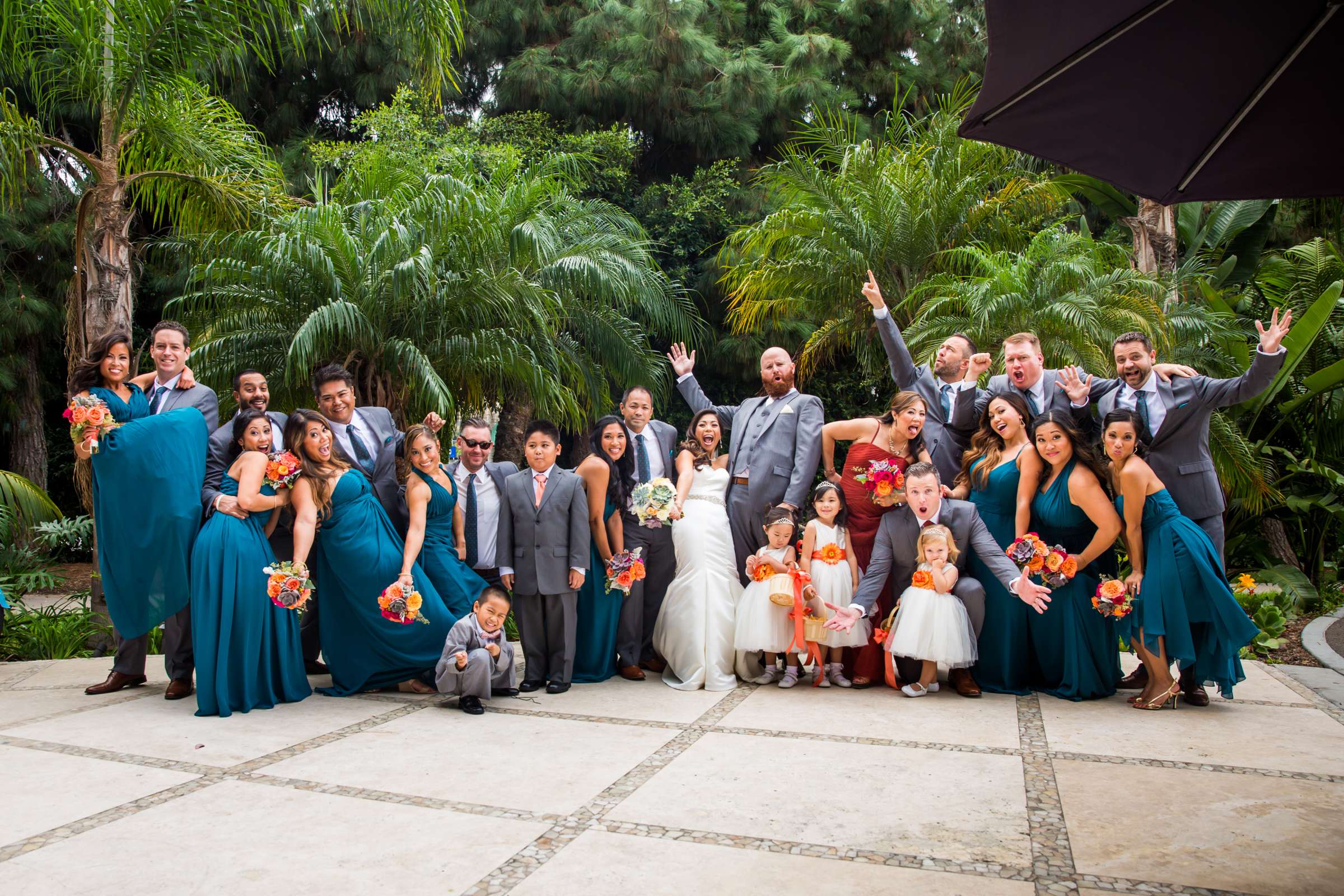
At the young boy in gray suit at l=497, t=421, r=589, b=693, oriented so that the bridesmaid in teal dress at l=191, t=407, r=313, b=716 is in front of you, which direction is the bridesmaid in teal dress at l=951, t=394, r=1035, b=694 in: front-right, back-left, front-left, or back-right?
back-left

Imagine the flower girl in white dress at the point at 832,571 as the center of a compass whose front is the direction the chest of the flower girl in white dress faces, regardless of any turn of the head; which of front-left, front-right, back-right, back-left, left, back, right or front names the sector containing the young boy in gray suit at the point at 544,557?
right

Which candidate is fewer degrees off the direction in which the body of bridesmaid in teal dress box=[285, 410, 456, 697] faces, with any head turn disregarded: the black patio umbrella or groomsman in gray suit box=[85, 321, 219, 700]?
the black patio umbrella

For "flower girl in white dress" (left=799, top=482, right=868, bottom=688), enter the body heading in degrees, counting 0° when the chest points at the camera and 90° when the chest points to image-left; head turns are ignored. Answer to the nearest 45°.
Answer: approximately 0°

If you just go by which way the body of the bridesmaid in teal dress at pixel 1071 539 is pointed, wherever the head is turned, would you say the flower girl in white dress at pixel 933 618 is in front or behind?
in front
